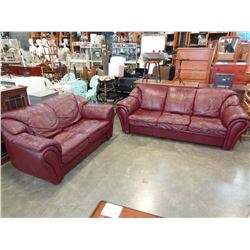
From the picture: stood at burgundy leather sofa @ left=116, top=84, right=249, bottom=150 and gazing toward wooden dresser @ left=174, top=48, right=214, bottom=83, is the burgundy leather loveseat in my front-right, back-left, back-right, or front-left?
back-left

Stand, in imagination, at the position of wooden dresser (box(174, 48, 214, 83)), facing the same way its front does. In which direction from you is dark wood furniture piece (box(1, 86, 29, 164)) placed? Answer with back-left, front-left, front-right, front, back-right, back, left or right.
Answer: front-right

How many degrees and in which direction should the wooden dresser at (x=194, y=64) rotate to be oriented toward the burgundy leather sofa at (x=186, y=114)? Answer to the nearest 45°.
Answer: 0° — it already faces it

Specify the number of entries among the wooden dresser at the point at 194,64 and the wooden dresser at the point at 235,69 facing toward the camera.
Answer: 2

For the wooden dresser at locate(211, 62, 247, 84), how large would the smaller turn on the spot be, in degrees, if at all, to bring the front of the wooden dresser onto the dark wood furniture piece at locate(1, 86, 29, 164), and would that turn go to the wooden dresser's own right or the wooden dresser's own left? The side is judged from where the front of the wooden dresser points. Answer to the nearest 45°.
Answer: approximately 45° to the wooden dresser's own right

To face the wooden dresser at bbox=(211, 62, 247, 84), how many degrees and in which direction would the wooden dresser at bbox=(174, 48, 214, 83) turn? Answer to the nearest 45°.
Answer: approximately 90° to its left

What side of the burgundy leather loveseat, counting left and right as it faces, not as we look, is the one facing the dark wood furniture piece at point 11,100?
back

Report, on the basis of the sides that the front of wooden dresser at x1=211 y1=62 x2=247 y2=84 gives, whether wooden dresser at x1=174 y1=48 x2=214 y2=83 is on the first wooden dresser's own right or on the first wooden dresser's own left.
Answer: on the first wooden dresser's own right
